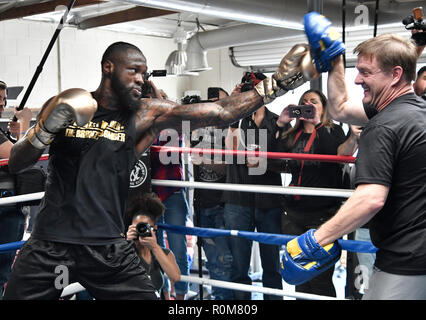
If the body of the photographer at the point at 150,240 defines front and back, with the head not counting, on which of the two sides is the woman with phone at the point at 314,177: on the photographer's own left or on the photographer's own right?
on the photographer's own left

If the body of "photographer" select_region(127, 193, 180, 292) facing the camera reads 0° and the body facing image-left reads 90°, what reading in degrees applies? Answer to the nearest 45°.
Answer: approximately 0°

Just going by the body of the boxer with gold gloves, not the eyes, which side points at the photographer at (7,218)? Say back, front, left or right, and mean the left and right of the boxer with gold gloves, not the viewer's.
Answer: back

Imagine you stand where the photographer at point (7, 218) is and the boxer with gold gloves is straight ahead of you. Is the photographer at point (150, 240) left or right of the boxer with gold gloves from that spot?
left

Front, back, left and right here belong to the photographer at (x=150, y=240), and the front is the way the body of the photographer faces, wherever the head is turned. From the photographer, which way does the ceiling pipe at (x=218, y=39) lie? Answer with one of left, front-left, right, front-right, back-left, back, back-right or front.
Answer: back

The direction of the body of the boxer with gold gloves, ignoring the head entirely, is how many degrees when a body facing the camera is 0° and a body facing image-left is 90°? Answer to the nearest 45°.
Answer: approximately 315°

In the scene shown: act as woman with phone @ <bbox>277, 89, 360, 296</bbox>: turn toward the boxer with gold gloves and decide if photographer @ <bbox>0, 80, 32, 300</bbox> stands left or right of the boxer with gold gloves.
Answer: right

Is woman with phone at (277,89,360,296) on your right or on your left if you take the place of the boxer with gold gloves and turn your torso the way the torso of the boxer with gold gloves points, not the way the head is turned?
on your left
